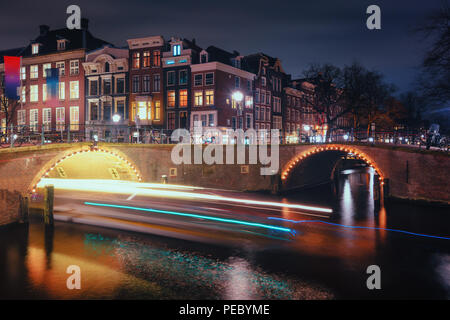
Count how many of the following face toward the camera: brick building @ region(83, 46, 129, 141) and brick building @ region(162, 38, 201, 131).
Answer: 2

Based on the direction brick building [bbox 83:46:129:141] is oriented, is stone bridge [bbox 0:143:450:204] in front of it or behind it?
in front

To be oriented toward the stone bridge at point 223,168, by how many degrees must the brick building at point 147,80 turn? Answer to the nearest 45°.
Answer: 0° — it already faces it

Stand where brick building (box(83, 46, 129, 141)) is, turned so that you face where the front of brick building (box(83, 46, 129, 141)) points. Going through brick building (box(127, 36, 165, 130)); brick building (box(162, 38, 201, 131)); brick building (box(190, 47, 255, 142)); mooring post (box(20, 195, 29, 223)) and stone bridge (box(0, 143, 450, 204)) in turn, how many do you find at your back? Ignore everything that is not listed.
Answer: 0

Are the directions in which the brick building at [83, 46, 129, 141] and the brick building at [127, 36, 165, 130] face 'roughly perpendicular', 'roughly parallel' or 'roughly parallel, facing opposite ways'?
roughly parallel

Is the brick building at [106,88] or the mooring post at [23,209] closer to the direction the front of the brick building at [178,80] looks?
the mooring post

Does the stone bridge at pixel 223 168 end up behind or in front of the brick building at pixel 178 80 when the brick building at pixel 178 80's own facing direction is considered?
in front

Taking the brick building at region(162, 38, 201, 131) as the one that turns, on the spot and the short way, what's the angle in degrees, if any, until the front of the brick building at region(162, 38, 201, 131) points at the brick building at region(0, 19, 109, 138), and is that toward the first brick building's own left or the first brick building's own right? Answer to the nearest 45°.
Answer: approximately 135° to the first brick building's own right

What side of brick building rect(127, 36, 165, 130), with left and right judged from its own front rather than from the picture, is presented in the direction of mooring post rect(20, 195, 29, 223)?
front

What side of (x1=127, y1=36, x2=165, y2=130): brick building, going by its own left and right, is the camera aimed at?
front

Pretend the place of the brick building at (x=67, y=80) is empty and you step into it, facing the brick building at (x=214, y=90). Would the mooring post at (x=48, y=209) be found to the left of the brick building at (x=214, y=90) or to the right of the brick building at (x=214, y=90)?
right

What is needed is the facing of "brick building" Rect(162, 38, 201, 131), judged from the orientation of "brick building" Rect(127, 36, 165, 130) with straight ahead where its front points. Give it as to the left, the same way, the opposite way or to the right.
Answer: the same way

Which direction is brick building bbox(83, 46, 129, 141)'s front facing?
toward the camera

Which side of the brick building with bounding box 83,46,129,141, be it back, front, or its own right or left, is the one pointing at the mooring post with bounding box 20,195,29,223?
front

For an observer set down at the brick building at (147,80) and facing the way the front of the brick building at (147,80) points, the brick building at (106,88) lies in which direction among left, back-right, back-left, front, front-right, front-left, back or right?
back-right

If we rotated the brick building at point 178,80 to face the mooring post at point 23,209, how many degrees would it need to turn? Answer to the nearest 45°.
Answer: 0° — it already faces it

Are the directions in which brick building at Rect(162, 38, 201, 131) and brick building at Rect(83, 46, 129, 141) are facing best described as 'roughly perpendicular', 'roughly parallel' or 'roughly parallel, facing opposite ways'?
roughly parallel
